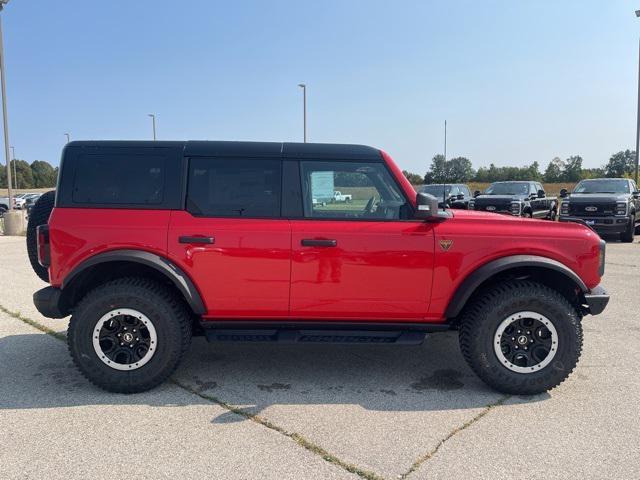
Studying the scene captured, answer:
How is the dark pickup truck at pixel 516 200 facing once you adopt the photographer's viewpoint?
facing the viewer and to the left of the viewer

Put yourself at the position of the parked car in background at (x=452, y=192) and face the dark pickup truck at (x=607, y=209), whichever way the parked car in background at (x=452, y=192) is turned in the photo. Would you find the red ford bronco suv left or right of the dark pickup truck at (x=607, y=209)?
right

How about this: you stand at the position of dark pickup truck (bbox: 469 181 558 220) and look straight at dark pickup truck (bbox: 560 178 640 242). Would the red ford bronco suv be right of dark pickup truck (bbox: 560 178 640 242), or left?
right

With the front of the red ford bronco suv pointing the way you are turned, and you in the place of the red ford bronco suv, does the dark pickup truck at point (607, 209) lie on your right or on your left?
on your left

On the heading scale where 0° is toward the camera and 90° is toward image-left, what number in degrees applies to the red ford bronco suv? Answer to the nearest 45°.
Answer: approximately 270°

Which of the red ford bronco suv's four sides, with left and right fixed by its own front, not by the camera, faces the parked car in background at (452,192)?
left

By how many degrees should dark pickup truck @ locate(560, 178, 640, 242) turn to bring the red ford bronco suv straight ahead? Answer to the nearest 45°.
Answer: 0° — it already faces it

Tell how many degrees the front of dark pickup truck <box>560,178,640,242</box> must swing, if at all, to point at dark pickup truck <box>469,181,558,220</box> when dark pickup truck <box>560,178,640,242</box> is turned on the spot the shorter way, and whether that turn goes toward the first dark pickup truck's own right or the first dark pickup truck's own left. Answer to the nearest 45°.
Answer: approximately 135° to the first dark pickup truck's own right

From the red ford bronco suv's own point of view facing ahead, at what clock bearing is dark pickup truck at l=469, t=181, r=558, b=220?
The dark pickup truck is roughly at 10 o'clock from the red ford bronco suv.

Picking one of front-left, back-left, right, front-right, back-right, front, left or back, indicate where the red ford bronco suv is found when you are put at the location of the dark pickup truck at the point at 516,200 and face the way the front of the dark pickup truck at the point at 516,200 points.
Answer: front-left

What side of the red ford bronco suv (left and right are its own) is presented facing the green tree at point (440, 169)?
left

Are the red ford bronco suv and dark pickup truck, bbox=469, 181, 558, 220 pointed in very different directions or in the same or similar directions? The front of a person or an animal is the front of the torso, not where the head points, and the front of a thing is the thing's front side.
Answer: very different directions
